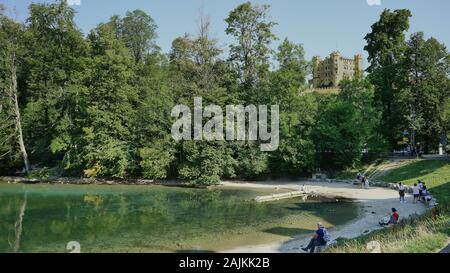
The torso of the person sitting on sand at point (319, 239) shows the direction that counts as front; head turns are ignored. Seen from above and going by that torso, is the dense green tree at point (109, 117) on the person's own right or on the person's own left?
on the person's own right

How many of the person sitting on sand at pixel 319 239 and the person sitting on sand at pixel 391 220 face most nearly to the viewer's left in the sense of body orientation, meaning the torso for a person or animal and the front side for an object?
2

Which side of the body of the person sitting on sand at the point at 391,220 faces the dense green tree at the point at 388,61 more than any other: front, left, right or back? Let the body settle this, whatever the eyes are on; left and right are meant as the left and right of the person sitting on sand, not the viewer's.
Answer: right

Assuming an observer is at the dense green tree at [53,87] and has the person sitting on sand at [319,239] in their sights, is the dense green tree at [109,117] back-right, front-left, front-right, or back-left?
front-left

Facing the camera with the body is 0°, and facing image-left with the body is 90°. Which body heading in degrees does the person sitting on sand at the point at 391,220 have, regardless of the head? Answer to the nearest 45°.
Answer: approximately 90°

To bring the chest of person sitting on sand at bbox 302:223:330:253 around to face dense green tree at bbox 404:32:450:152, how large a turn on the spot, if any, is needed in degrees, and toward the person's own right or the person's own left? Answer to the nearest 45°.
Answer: approximately 90° to the person's own right

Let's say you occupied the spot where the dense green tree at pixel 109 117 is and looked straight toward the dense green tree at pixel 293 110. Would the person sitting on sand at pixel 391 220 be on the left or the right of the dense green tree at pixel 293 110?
right

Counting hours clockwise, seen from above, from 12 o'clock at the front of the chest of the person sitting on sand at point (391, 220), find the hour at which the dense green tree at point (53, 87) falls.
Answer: The dense green tree is roughly at 1 o'clock from the person sitting on sand.

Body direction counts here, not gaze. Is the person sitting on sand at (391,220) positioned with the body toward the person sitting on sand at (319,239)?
no

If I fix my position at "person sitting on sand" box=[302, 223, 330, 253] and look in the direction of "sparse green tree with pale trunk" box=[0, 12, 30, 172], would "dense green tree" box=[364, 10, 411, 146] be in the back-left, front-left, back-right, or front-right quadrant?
front-right

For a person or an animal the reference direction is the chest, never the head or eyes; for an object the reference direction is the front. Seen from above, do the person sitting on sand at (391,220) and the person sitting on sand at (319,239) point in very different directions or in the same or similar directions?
same or similar directions

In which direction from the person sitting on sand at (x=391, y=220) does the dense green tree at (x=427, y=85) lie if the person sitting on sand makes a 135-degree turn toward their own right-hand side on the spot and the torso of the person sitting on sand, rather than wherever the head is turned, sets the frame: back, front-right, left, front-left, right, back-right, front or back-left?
front-left

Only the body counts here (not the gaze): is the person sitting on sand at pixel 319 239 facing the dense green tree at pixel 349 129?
no

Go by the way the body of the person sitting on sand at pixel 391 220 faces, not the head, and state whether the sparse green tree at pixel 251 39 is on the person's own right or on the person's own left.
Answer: on the person's own right

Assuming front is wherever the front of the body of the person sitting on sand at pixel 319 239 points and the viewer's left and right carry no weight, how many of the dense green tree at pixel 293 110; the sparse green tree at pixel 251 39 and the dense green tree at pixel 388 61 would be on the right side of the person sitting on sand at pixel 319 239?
3

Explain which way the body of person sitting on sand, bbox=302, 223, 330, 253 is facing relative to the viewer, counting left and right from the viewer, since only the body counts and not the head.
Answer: facing to the left of the viewer

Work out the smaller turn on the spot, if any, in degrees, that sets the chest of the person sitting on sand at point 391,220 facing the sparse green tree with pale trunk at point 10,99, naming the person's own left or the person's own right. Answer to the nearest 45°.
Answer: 0° — they already face it

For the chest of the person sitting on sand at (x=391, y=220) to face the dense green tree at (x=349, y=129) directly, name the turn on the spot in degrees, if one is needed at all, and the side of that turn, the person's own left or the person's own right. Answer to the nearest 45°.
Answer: approximately 90° to the person's own right
